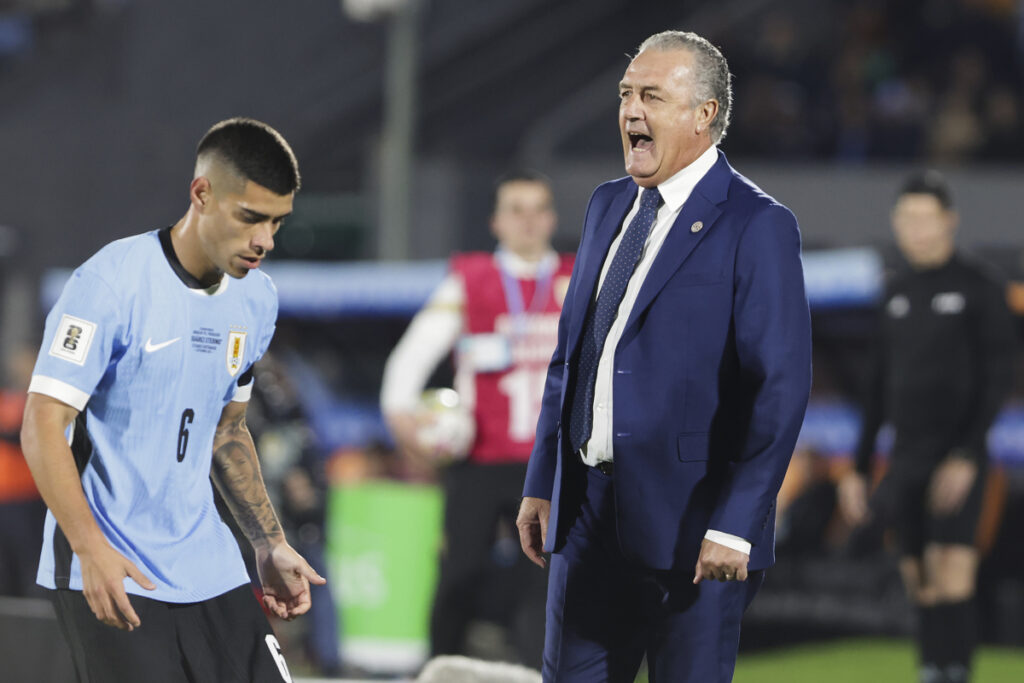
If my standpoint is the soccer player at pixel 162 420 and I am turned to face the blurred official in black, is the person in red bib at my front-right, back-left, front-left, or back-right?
front-left

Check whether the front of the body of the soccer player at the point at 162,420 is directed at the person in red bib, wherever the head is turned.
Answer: no

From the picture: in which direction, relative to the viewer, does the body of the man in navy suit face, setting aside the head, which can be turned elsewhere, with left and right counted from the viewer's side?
facing the viewer and to the left of the viewer

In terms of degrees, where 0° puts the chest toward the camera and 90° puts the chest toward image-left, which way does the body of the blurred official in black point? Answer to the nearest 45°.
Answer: approximately 45°

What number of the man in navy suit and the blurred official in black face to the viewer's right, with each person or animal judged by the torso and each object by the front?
0

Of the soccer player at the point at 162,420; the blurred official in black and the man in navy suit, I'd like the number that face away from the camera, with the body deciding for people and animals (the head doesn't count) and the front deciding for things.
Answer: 0

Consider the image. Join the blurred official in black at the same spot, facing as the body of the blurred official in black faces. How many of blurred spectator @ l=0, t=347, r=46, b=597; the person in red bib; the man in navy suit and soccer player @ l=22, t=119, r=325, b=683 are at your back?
0

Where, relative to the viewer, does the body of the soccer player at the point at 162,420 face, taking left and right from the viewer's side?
facing the viewer and to the right of the viewer

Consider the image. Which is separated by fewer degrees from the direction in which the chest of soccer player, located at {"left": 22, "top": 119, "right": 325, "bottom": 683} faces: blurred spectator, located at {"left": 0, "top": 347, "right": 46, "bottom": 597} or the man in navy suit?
the man in navy suit

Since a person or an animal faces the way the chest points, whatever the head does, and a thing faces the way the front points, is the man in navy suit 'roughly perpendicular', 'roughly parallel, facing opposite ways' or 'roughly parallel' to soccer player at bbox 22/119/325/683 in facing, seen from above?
roughly perpendicular

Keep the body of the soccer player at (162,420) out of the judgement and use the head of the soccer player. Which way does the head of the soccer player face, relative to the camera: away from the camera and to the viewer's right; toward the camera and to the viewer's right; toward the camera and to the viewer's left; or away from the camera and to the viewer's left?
toward the camera and to the viewer's right

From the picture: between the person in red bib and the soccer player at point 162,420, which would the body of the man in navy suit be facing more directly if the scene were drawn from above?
the soccer player

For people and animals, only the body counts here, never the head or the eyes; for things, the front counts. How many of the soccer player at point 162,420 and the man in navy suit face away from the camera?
0

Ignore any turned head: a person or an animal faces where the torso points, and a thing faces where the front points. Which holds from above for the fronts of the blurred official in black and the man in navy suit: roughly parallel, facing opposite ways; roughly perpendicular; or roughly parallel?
roughly parallel

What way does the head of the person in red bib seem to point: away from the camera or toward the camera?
toward the camera

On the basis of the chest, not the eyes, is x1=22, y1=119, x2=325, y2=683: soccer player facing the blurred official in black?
no

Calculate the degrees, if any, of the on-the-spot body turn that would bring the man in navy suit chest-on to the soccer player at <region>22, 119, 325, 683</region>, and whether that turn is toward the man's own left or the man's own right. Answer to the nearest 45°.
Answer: approximately 45° to the man's own right
